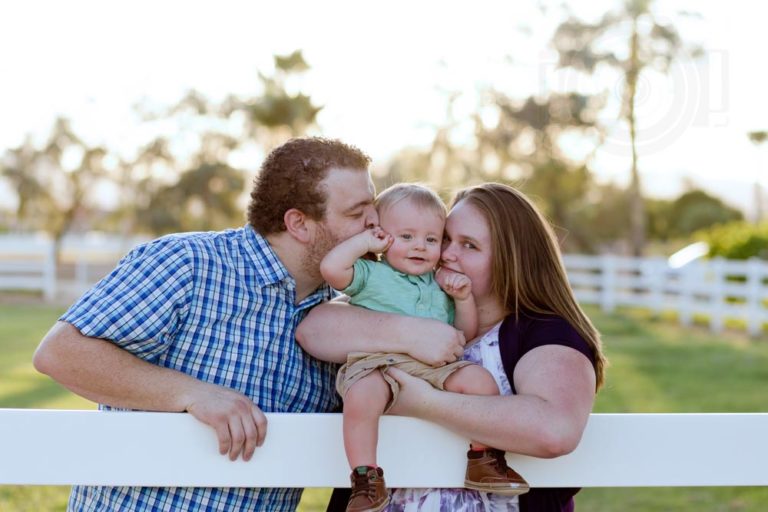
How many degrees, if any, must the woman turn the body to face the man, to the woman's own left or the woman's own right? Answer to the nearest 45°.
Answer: approximately 45° to the woman's own right

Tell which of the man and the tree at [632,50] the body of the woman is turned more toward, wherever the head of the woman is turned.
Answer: the man

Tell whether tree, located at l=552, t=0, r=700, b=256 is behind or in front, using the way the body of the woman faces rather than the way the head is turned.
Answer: behind

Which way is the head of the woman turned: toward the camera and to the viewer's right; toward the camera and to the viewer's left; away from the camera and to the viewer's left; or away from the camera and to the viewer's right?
toward the camera and to the viewer's left

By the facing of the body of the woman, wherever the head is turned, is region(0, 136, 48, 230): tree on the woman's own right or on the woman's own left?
on the woman's own right

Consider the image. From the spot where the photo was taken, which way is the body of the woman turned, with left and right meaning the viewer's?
facing the viewer and to the left of the viewer

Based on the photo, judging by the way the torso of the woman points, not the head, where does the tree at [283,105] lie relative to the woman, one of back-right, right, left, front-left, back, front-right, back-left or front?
back-right

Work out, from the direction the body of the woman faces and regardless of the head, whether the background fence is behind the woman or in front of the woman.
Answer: behind
